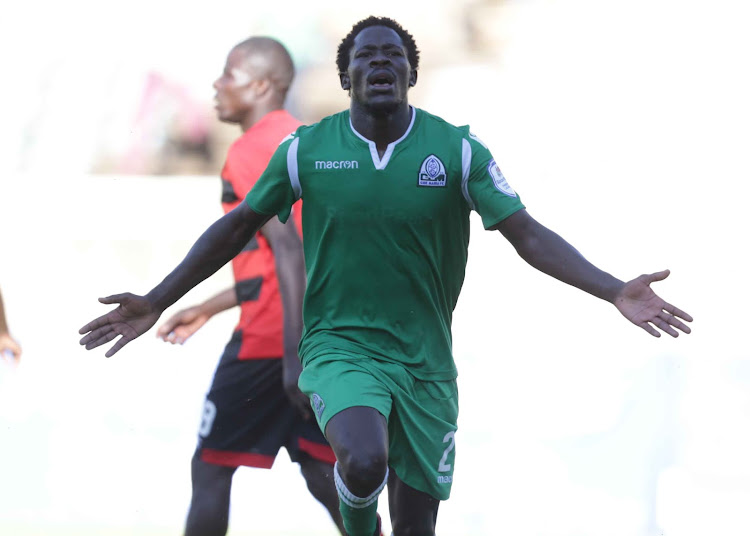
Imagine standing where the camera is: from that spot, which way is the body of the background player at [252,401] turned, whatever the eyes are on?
to the viewer's left

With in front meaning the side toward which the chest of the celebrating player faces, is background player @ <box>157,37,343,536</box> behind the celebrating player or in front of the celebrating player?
behind

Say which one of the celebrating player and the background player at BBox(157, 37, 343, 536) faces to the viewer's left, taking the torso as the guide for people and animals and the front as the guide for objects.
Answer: the background player

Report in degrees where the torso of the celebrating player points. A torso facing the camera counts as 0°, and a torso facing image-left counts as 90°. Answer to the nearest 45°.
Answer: approximately 0°

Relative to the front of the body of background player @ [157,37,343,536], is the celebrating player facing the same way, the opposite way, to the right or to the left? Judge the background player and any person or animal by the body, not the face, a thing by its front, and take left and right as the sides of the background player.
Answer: to the left

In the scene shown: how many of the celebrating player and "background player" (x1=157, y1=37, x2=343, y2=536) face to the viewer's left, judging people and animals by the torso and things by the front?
1

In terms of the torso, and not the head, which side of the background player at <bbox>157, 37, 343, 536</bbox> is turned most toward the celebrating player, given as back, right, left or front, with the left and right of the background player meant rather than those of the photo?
left
